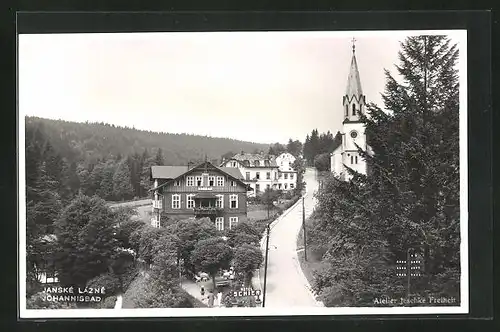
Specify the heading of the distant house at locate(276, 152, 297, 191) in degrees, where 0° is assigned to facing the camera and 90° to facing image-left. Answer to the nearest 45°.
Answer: approximately 0°

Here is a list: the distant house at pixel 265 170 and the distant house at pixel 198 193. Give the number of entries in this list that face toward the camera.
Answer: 2
